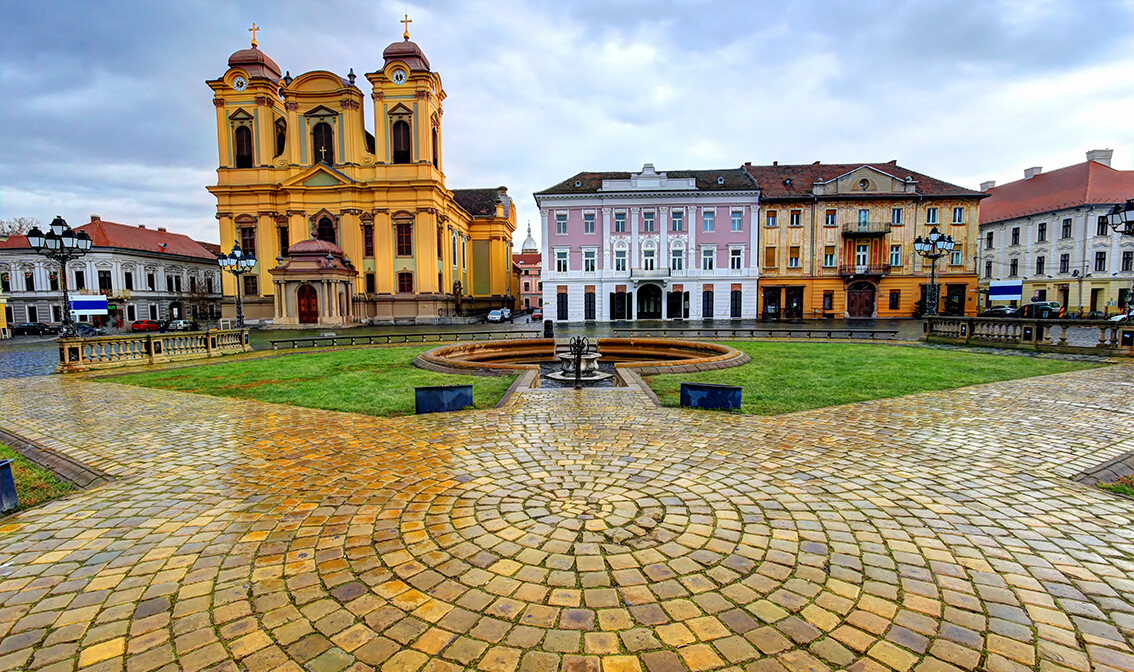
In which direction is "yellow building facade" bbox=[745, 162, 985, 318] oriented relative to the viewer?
toward the camera

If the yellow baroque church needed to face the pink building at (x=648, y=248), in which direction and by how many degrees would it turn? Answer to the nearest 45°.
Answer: approximately 45° to its left

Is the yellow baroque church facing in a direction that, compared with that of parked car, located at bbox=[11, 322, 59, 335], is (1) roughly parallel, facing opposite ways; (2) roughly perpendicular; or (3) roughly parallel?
roughly perpendicular

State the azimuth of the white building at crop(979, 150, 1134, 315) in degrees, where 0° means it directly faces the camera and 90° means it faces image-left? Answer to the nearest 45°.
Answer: approximately 45°

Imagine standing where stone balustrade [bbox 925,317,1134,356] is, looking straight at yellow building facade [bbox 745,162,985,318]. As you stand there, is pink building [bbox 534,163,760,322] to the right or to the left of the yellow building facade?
left

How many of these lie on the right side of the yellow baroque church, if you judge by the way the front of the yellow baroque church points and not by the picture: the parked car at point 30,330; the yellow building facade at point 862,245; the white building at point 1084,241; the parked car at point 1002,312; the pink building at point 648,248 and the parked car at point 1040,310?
1

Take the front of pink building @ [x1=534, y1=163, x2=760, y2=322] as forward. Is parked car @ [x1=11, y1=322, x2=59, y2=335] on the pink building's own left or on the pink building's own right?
on the pink building's own right

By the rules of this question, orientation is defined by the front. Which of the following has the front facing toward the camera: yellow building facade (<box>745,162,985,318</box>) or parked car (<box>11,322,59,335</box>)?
the yellow building facade

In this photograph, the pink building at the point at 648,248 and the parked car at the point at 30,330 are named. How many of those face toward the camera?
1

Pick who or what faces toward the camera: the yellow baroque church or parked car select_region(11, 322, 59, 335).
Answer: the yellow baroque church

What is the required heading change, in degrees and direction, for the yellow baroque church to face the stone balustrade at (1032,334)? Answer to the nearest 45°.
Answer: approximately 45° to its left

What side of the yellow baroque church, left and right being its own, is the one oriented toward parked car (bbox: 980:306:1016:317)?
left

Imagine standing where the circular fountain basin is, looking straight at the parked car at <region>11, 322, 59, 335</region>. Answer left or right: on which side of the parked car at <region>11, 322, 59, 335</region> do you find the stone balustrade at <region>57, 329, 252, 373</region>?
left

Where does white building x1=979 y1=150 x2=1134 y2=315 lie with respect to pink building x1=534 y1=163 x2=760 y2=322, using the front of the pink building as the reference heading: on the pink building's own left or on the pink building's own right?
on the pink building's own left

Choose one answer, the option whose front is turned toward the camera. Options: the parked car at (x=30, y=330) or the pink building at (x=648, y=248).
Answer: the pink building

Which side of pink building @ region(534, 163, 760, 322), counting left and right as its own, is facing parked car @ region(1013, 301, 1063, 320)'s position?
left
